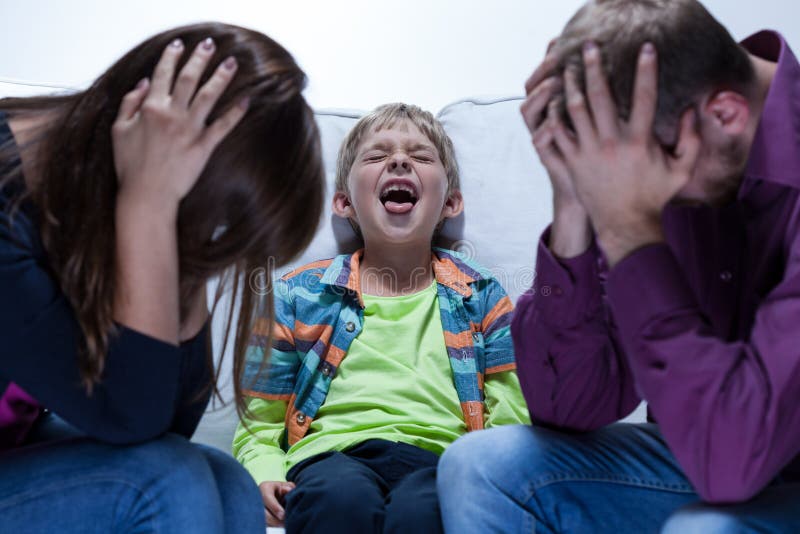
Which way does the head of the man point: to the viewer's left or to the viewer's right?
to the viewer's left

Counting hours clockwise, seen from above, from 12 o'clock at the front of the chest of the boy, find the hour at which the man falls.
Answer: The man is roughly at 11 o'clock from the boy.

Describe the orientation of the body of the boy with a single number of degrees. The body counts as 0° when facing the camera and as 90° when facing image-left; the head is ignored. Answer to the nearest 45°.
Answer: approximately 0°

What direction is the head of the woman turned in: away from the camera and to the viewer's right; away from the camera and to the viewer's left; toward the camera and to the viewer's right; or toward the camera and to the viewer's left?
toward the camera and to the viewer's right
